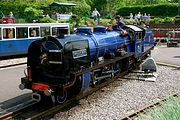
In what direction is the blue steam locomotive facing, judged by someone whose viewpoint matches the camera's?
facing the viewer and to the left of the viewer

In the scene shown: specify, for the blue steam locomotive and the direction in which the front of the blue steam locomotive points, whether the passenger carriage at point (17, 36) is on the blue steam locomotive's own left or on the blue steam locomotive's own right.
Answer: on the blue steam locomotive's own right
